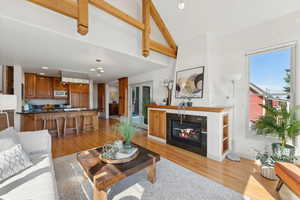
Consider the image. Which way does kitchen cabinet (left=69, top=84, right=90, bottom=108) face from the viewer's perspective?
toward the camera

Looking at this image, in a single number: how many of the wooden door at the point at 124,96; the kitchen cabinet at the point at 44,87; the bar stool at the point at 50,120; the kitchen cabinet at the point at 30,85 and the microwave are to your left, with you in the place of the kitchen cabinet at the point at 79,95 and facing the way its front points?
1

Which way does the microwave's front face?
toward the camera

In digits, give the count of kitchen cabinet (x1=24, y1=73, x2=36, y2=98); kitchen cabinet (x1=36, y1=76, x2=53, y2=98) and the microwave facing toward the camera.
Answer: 3

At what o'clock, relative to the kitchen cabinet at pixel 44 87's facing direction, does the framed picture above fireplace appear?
The framed picture above fireplace is roughly at 11 o'clock from the kitchen cabinet.

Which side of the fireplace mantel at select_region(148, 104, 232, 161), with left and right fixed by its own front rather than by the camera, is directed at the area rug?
front

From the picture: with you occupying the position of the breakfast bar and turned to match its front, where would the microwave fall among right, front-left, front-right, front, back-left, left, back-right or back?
back

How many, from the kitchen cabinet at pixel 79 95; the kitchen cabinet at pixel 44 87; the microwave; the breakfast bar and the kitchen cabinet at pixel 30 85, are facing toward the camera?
5

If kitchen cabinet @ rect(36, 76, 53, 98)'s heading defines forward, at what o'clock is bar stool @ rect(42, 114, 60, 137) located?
The bar stool is roughly at 12 o'clock from the kitchen cabinet.

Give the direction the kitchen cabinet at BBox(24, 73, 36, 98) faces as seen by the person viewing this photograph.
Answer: facing the viewer

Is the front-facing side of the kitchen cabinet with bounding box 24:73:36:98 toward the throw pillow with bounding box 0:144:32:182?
yes

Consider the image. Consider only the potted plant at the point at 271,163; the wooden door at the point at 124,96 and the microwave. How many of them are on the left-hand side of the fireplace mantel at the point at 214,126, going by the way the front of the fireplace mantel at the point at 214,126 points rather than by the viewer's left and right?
1

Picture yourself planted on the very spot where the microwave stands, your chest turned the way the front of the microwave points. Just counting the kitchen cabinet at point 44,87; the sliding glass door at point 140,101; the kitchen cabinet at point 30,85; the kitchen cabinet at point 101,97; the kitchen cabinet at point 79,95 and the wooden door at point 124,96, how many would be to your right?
2

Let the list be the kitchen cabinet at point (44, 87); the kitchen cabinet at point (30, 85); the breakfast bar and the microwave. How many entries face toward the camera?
4

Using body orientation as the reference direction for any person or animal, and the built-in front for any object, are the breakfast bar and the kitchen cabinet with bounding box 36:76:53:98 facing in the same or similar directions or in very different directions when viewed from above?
same or similar directions

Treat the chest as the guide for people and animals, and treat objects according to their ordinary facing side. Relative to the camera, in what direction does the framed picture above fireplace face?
facing the viewer and to the left of the viewer

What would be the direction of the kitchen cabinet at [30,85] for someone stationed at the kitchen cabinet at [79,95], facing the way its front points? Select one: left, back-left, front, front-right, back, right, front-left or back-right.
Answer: right

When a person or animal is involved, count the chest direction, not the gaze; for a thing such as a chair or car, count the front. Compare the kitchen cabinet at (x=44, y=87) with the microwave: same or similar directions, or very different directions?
same or similar directions

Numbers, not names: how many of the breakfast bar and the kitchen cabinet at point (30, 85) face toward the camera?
2
